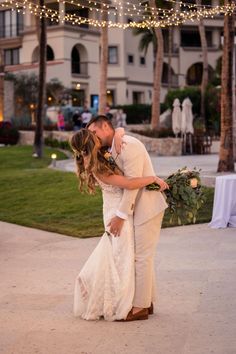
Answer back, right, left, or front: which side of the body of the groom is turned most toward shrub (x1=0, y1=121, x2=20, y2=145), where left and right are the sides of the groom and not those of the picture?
right

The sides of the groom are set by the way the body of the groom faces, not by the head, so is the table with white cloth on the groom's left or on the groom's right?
on the groom's right

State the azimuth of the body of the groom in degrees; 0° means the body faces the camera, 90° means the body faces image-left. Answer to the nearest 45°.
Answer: approximately 90°
